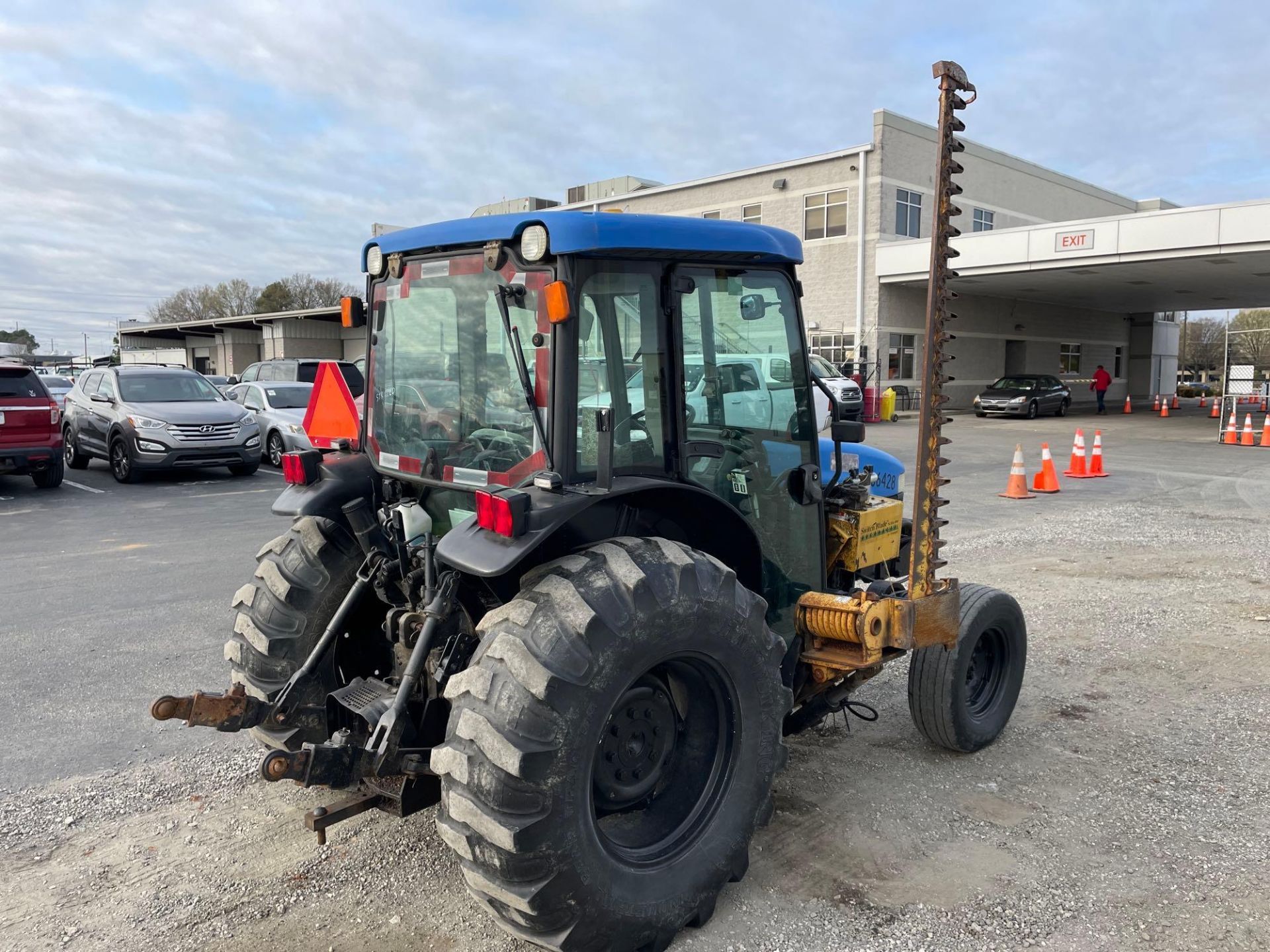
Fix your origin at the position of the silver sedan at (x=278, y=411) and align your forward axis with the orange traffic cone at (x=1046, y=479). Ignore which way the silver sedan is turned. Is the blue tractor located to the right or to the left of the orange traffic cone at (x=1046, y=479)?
right

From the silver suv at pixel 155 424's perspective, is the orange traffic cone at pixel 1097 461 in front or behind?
in front

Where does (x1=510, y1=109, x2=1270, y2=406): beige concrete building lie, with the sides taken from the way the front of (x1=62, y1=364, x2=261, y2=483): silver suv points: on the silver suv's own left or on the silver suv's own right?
on the silver suv's own left

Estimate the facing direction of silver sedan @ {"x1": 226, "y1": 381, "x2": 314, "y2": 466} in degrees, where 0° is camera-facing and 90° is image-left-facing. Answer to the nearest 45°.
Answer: approximately 315°

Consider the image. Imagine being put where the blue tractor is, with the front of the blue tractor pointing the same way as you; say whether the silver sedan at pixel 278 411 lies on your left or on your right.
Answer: on your left

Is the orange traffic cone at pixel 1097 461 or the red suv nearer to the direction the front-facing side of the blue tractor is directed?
the orange traffic cone

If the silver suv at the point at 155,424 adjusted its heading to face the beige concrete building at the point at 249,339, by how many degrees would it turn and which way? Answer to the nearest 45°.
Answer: approximately 135° to its left

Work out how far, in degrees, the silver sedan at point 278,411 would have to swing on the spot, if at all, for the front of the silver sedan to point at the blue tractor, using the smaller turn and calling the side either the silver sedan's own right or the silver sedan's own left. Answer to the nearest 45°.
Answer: approximately 45° to the silver sedan's own right

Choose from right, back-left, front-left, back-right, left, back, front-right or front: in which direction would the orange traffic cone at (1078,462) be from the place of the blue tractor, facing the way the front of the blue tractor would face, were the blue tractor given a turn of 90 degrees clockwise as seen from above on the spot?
left

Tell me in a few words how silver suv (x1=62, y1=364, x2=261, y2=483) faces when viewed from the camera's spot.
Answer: facing the viewer and to the right of the viewer

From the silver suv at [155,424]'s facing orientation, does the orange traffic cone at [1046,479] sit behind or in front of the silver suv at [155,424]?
in front

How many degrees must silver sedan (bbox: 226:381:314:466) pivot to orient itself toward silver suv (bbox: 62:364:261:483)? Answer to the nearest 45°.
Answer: approximately 90° to its right

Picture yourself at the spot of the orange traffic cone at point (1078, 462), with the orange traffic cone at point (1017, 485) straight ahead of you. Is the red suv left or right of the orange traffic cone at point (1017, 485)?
right

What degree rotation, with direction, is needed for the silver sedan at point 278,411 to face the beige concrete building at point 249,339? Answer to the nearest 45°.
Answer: approximately 135° to its left
